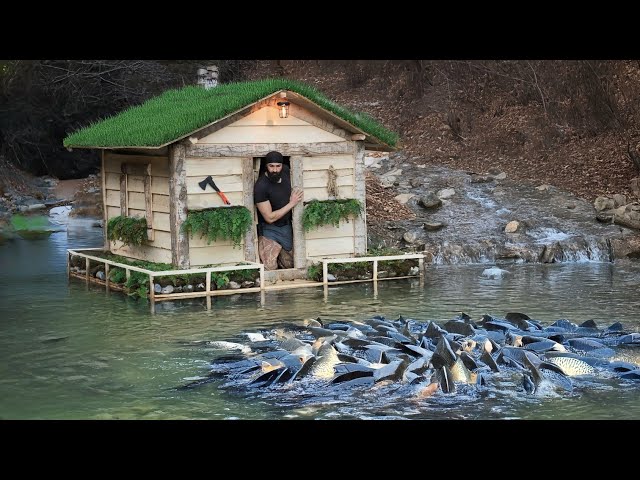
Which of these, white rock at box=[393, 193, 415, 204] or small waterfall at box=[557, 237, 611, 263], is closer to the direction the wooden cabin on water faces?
the small waterfall

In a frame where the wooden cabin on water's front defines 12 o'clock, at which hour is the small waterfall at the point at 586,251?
The small waterfall is roughly at 10 o'clock from the wooden cabin on water.

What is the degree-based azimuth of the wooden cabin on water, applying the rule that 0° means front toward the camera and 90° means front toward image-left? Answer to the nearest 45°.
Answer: approximately 315°

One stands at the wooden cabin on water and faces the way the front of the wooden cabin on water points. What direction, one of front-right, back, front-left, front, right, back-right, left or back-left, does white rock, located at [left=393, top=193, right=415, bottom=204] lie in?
left

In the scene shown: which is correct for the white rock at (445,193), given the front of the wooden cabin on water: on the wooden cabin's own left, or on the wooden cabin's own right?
on the wooden cabin's own left
